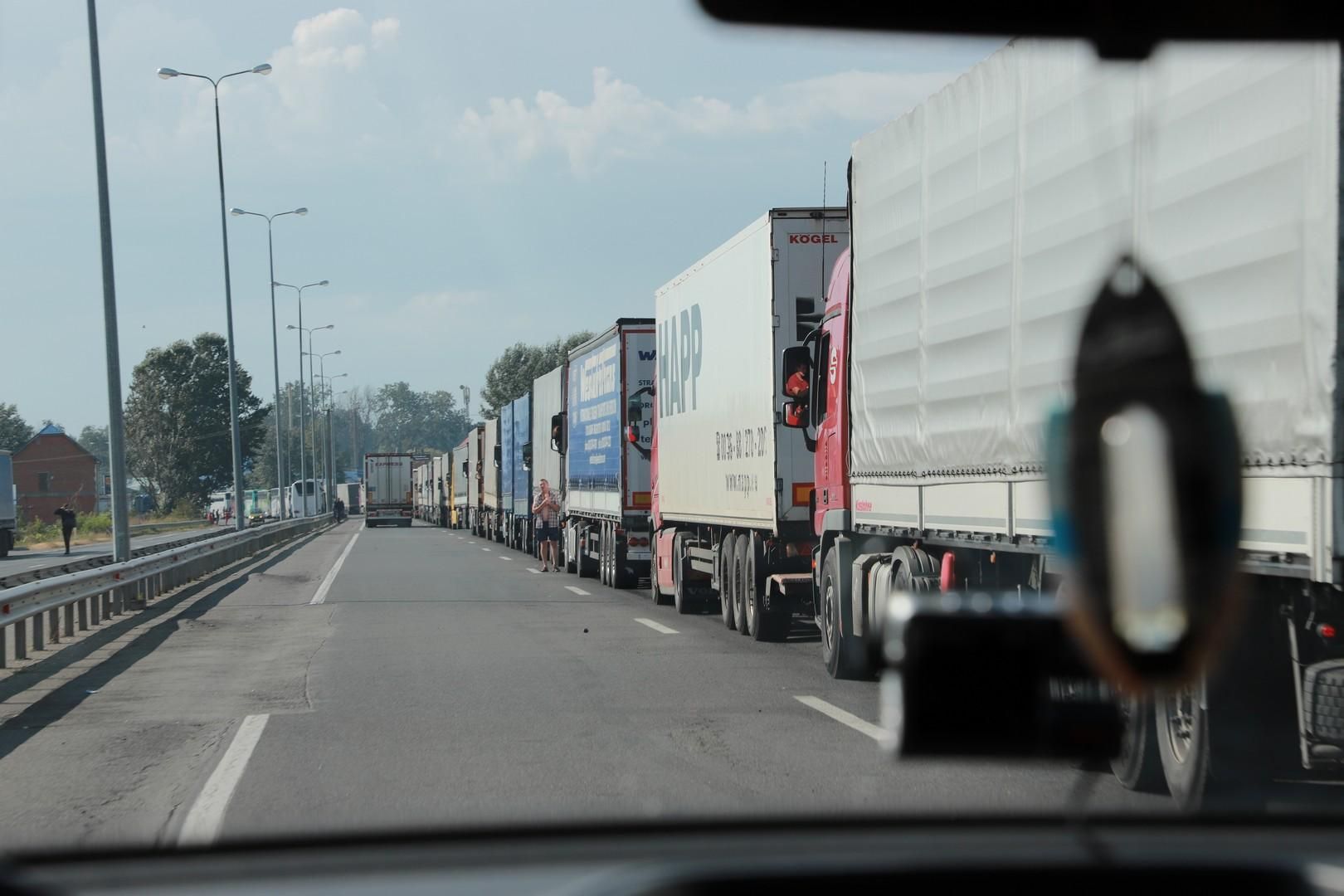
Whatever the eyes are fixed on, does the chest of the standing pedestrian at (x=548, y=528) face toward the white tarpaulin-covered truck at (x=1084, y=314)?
yes

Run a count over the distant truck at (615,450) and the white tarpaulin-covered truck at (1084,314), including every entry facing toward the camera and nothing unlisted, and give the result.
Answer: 0

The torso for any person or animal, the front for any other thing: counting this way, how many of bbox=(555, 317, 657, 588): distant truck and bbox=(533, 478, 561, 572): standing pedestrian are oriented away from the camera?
1

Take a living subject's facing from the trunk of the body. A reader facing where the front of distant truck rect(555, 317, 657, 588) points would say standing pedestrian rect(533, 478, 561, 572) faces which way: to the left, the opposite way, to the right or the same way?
the opposite way

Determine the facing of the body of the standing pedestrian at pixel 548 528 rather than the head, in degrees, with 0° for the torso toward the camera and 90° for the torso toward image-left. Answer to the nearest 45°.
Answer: approximately 0°

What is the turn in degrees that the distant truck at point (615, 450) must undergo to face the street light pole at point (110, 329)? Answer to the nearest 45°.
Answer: approximately 90° to its left

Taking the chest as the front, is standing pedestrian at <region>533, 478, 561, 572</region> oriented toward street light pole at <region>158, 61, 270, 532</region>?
no

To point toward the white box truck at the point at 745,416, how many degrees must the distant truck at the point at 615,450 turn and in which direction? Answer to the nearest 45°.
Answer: approximately 180°

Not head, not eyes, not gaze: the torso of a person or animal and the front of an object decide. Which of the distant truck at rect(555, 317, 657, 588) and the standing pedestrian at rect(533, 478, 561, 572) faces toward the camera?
the standing pedestrian

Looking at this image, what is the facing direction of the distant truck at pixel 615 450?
away from the camera

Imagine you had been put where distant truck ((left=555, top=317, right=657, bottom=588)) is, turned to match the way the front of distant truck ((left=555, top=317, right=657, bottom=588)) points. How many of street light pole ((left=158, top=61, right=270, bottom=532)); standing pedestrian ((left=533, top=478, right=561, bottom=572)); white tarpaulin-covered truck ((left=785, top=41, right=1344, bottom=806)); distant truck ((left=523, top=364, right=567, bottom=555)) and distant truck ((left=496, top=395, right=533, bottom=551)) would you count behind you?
1
